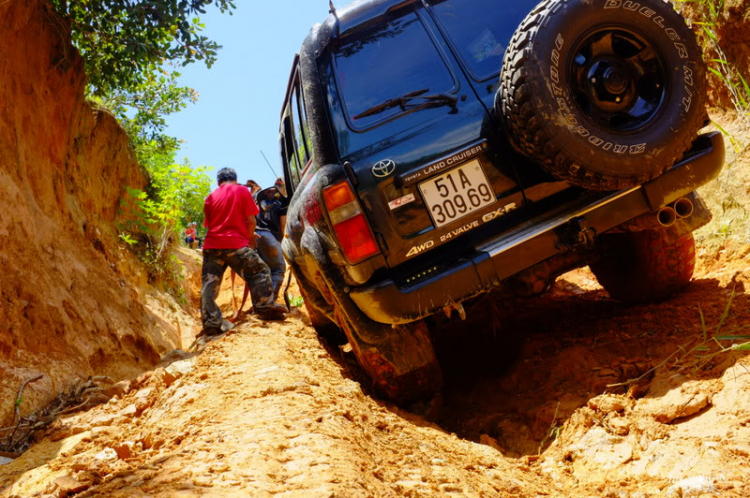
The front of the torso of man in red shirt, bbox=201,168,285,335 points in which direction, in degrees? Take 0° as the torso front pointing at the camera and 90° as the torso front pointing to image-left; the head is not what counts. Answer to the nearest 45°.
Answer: approximately 180°

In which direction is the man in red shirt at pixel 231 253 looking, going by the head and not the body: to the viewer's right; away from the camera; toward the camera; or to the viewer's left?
away from the camera

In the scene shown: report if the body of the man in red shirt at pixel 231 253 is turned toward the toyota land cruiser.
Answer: no

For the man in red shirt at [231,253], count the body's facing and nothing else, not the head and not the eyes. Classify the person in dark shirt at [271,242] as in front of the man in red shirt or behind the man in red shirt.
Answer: in front

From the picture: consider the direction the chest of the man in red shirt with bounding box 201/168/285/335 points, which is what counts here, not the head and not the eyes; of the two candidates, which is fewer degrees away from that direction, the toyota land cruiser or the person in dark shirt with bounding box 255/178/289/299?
the person in dark shirt
